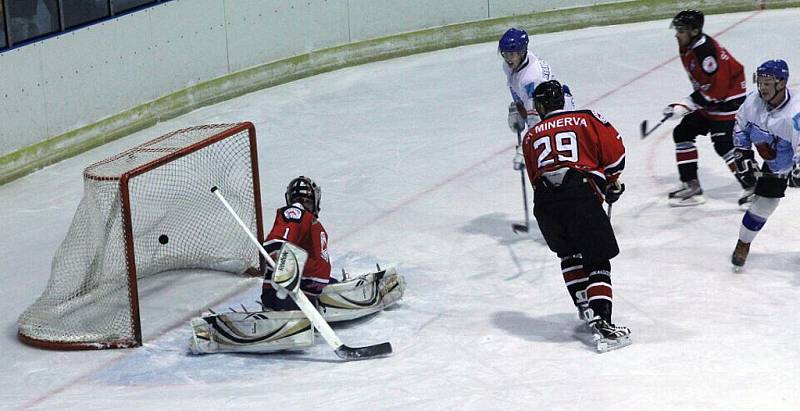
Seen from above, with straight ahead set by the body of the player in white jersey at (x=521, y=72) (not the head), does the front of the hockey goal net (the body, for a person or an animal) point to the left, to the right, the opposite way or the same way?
to the left

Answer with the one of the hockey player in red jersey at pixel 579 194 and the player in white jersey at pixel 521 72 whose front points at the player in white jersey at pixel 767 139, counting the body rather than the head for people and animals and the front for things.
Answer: the hockey player in red jersey

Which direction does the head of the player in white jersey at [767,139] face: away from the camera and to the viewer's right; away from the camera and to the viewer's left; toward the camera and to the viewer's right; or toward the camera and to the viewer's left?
toward the camera and to the viewer's left

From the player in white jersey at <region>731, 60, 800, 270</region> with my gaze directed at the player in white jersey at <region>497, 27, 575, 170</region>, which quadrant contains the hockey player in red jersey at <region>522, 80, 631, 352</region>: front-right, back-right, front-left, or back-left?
front-left

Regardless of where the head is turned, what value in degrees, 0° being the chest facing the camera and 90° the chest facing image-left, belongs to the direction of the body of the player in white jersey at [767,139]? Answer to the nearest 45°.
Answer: approximately 45°

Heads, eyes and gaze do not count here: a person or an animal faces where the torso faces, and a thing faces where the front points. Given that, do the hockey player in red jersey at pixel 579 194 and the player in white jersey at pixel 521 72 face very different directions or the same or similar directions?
very different directions

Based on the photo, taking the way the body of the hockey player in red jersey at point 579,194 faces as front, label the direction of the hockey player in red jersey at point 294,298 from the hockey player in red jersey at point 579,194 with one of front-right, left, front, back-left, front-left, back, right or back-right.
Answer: back-left

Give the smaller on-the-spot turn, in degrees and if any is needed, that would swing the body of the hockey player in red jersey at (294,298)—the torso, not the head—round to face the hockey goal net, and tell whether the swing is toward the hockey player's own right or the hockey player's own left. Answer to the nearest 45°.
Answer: approximately 180°

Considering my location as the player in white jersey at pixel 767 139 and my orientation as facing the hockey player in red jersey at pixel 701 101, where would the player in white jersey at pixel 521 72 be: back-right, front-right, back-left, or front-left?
front-left

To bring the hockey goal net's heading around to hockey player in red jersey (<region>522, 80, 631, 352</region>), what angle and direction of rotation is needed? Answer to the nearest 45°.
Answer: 0° — it already faces them

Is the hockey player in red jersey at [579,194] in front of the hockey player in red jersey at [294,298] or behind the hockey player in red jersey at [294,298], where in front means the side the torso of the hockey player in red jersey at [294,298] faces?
in front

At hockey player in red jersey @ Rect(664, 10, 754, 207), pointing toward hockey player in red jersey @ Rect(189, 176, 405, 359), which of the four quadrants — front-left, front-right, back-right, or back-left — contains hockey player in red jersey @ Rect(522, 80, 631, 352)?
front-left

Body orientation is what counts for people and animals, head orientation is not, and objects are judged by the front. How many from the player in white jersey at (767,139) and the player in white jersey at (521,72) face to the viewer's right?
0

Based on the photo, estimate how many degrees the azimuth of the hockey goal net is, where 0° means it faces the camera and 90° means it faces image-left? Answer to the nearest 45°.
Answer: approximately 315°

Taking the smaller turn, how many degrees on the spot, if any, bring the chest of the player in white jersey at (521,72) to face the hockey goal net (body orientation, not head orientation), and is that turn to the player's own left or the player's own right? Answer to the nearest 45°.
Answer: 0° — they already face it

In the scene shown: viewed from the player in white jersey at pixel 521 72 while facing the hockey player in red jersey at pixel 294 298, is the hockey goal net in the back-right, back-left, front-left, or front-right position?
front-right
